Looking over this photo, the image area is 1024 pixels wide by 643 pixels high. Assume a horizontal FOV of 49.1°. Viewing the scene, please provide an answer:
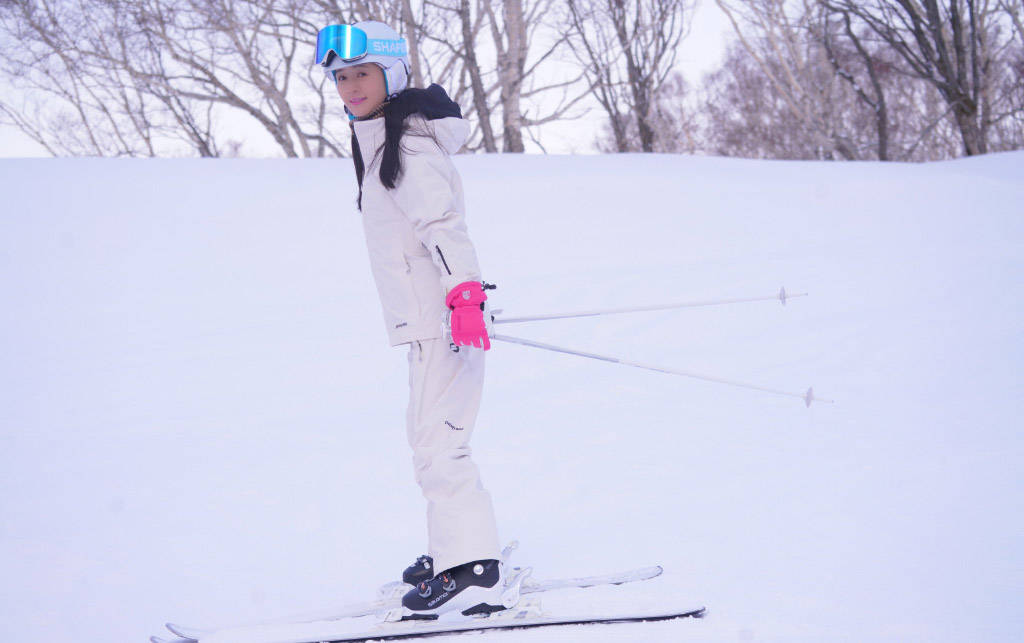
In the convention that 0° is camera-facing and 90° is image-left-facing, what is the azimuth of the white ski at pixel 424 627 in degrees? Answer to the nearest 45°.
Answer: approximately 90°

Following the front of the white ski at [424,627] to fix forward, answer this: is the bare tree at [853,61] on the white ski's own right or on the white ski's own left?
on the white ski's own right

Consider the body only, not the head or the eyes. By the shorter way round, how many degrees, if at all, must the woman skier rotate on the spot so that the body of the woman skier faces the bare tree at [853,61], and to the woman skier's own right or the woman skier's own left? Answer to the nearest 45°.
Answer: approximately 135° to the woman skier's own right

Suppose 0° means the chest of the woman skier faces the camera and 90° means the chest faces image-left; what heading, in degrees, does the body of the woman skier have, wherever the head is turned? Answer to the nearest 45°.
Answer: approximately 90°

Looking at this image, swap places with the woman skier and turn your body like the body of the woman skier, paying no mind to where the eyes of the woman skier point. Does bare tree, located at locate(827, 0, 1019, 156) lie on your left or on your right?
on your right

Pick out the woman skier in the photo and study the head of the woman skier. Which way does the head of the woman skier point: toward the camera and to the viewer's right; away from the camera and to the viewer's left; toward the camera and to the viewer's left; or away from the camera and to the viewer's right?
toward the camera and to the viewer's left

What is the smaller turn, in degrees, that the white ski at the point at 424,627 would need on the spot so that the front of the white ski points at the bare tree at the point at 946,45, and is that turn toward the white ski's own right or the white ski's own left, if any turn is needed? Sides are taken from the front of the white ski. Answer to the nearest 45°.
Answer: approximately 135° to the white ski's own right

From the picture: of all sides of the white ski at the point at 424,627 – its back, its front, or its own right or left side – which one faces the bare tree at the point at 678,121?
right
